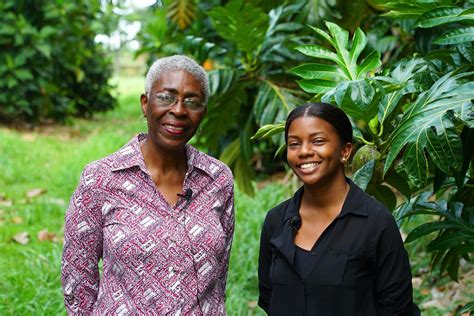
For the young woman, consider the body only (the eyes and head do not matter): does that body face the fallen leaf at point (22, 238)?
no

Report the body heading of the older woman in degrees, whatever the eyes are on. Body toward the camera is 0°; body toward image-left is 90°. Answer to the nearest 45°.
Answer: approximately 315°

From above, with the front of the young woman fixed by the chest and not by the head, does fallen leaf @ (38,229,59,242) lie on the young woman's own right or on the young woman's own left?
on the young woman's own right

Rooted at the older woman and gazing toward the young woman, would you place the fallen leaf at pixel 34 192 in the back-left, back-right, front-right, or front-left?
back-left

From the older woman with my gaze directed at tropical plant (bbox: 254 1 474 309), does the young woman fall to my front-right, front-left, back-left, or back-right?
front-right

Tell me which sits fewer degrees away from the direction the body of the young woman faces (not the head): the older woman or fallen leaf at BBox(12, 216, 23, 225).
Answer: the older woman

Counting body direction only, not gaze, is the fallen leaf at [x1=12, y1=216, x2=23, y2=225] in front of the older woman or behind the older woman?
behind

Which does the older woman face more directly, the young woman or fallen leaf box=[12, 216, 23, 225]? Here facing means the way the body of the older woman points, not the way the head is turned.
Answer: the young woman

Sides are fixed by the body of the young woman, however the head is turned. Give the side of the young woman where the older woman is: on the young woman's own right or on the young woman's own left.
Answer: on the young woman's own right

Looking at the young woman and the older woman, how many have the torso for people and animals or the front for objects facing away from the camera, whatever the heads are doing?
0

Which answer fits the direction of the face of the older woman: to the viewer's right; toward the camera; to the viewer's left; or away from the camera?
toward the camera

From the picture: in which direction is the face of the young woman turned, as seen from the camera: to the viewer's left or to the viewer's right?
to the viewer's left

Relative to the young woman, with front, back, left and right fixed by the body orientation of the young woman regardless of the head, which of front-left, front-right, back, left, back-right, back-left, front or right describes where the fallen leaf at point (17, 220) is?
right

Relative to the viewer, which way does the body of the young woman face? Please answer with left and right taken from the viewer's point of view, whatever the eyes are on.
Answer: facing the viewer and to the left of the viewer

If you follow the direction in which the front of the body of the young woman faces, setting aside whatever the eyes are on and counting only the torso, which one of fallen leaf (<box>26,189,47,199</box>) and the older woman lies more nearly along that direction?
the older woman

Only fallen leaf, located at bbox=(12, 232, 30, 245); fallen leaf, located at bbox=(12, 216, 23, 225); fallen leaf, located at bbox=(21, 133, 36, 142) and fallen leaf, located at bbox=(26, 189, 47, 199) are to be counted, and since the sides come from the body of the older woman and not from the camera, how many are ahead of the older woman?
0

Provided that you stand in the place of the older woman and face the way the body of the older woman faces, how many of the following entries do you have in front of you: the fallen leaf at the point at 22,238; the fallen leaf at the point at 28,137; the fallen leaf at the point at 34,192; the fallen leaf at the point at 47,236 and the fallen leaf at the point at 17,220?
0
